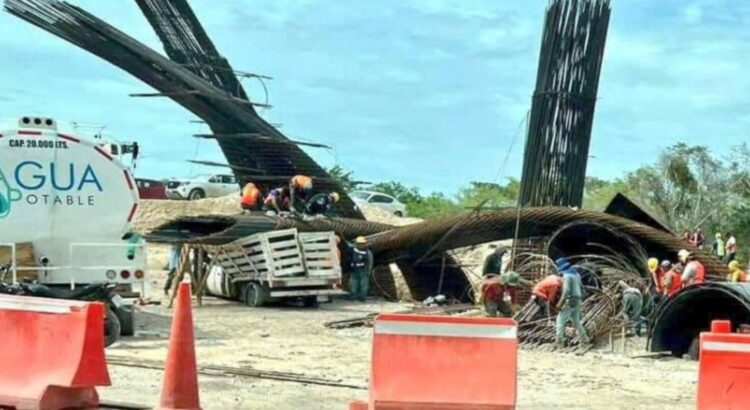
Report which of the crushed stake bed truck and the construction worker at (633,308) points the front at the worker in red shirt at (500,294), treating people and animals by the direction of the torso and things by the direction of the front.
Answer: the construction worker

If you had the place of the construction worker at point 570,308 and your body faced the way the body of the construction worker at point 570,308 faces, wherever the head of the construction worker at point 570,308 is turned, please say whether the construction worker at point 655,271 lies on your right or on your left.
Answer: on your right

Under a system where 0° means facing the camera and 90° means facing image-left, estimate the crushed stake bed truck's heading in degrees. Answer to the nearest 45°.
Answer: approximately 135°

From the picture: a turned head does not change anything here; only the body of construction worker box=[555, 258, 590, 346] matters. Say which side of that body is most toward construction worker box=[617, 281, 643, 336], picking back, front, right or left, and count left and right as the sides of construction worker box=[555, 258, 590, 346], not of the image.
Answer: right

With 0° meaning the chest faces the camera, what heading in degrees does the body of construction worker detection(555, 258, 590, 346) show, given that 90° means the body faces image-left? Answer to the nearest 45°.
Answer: approximately 135°

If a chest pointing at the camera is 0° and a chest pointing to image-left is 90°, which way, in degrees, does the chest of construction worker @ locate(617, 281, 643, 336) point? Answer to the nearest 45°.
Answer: approximately 90°

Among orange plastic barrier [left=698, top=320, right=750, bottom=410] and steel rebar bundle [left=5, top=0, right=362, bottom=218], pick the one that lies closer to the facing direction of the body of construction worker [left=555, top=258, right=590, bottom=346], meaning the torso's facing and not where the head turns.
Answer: the steel rebar bundle
